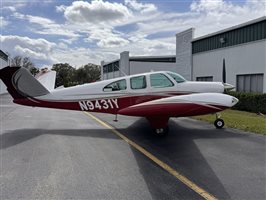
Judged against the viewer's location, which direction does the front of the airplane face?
facing to the right of the viewer

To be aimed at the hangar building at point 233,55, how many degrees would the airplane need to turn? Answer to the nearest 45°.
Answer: approximately 45° to its left

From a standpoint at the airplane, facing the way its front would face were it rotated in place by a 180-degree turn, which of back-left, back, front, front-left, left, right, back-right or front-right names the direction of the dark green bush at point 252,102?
back-right
